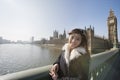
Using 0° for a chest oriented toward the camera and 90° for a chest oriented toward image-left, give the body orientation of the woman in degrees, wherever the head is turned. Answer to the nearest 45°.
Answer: approximately 45°
